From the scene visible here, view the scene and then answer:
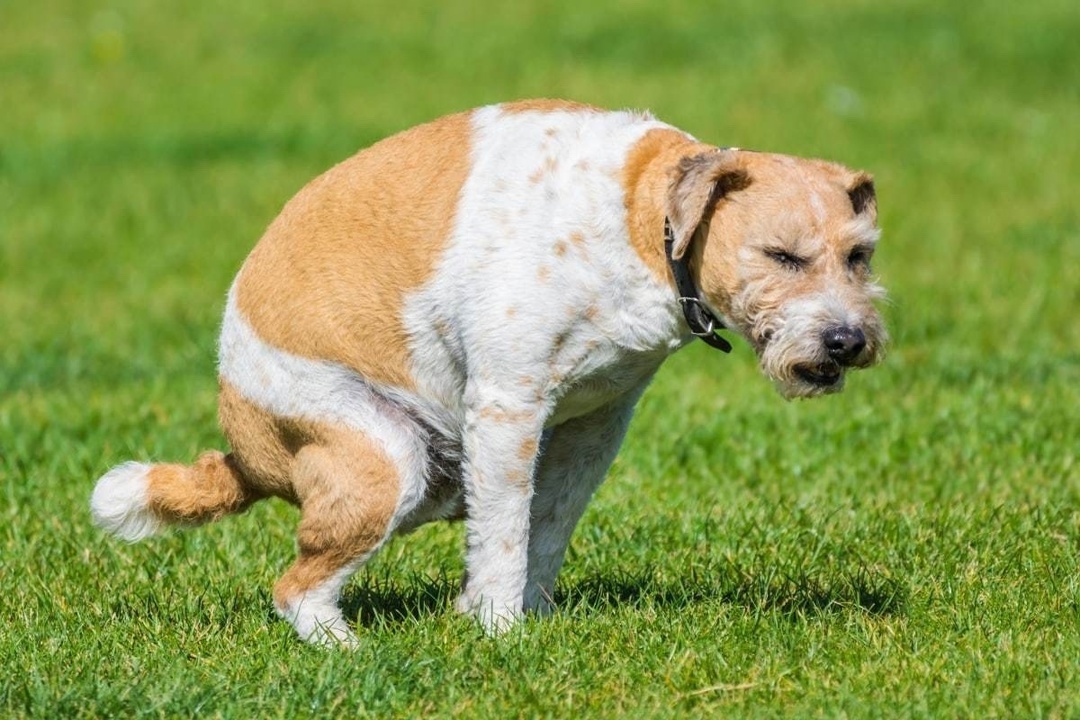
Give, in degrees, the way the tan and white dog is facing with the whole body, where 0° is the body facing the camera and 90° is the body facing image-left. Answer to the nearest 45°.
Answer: approximately 270°
